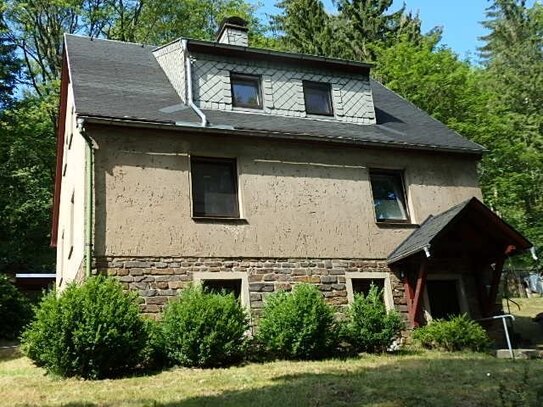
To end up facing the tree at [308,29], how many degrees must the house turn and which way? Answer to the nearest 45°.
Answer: approximately 180°

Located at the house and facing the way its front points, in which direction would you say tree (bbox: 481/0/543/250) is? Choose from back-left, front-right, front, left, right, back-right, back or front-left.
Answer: back-left

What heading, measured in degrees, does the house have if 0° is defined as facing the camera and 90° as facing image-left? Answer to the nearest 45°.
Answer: approximately 0°

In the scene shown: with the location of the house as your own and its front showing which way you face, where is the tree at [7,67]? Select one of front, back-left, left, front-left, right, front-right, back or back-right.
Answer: back-right

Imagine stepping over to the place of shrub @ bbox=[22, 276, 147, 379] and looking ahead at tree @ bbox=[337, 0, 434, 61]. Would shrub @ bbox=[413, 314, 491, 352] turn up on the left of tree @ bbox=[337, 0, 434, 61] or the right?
right

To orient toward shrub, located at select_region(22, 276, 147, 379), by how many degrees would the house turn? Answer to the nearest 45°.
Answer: approximately 45° to its right

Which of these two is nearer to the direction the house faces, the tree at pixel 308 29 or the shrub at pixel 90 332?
the shrub

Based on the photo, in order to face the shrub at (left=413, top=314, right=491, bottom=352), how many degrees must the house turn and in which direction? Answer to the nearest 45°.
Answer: approximately 90° to its left

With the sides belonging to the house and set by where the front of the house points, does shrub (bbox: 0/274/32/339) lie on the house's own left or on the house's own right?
on the house's own right
